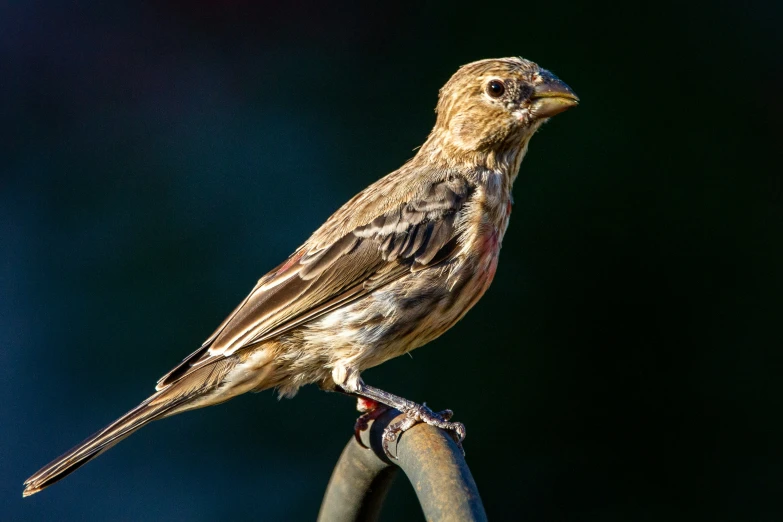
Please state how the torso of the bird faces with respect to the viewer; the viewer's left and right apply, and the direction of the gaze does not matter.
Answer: facing to the right of the viewer
